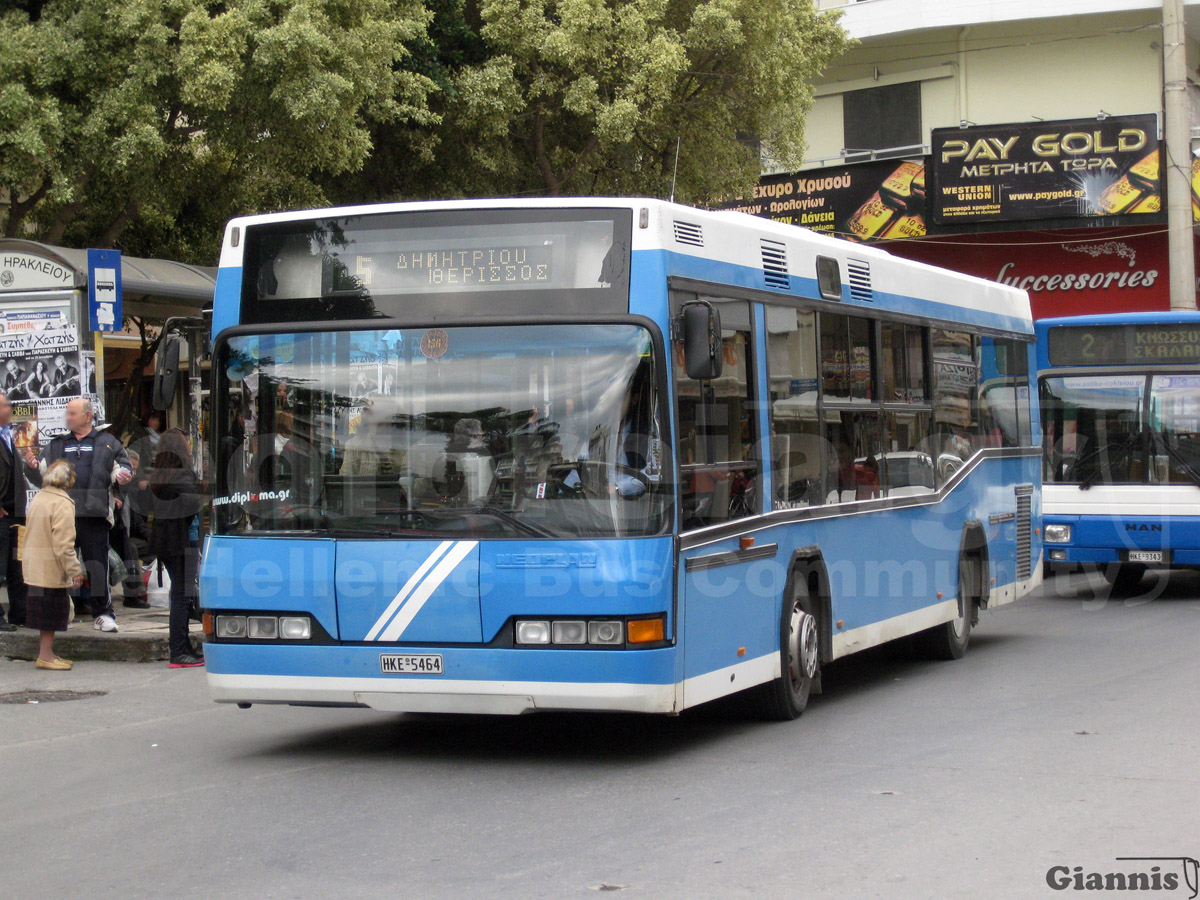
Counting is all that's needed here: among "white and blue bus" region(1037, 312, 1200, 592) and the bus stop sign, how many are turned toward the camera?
2

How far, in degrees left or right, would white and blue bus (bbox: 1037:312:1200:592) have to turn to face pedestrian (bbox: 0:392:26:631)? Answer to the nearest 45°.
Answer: approximately 45° to its right

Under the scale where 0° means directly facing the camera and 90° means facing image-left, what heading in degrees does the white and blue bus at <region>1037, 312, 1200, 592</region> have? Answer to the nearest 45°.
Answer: approximately 0°

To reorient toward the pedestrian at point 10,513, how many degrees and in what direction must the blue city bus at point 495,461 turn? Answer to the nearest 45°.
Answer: approximately 90° to its right

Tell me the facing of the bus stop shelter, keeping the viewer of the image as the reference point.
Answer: facing the viewer and to the right of the viewer

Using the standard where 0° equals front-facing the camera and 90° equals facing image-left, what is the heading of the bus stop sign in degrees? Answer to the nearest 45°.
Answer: approximately 0°

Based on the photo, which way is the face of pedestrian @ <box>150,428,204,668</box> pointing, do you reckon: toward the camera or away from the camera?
away from the camera

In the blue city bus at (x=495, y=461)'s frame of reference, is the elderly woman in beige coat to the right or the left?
on its right
